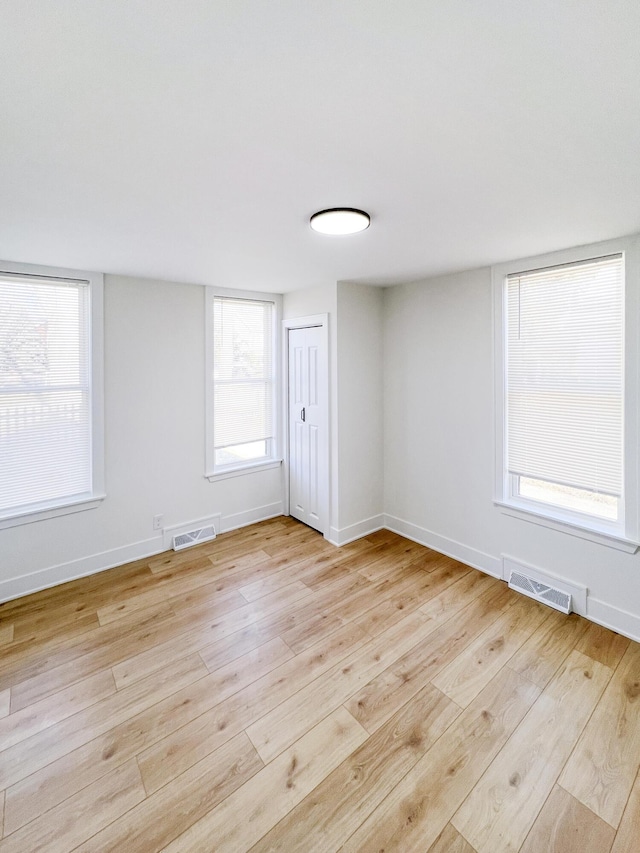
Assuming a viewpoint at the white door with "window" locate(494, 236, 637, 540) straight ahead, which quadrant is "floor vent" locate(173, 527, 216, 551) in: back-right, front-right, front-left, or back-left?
back-right

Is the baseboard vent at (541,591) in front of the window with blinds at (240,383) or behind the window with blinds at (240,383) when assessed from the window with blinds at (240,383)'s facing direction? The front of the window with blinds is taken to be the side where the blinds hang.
in front

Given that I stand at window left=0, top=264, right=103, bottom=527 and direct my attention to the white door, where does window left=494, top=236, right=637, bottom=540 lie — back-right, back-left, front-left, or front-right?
front-right

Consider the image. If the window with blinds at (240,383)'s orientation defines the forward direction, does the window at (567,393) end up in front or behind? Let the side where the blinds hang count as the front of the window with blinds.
in front

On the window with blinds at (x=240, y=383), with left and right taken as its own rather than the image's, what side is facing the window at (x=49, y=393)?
right

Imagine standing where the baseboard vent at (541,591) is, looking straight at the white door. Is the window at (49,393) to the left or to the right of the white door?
left

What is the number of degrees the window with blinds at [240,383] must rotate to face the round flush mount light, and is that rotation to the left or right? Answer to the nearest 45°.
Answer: approximately 45° to its right
